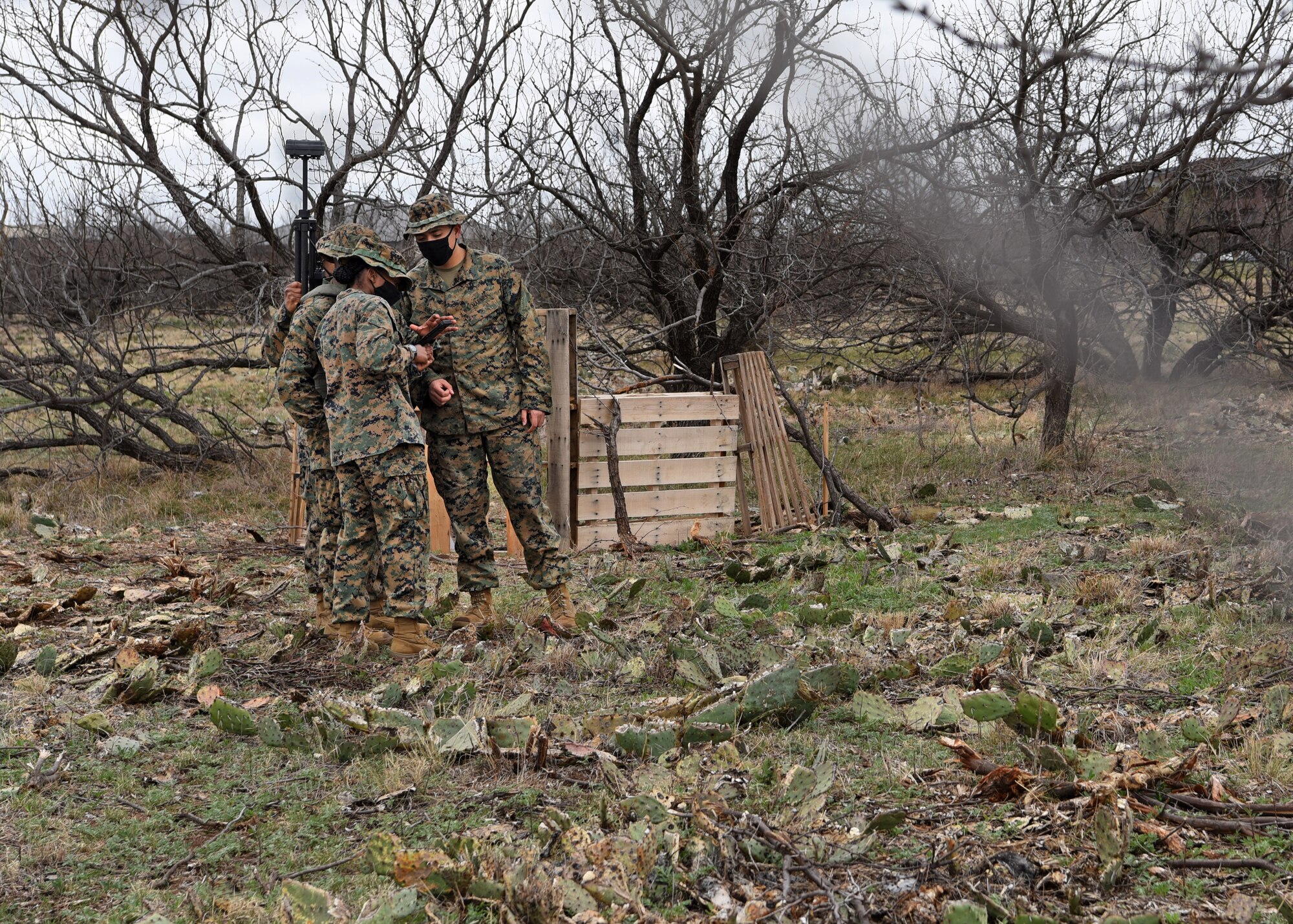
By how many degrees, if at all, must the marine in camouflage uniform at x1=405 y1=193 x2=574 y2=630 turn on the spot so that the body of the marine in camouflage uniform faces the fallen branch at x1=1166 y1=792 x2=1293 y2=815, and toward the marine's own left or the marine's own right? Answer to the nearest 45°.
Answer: approximately 90° to the marine's own left

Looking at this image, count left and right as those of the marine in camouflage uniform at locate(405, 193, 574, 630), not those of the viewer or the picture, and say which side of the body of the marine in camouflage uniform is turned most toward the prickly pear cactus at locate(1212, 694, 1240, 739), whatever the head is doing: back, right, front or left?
left

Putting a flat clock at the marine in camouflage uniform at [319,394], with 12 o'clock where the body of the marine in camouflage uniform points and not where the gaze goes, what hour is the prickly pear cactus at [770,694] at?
The prickly pear cactus is roughly at 2 o'clock from the marine in camouflage uniform.

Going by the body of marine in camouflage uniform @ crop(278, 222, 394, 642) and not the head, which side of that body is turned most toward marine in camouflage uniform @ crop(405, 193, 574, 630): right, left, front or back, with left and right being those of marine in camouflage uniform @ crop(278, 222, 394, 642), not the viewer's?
front

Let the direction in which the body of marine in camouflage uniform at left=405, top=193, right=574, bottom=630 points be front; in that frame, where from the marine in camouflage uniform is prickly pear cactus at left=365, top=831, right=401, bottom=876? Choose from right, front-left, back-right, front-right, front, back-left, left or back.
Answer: front-left

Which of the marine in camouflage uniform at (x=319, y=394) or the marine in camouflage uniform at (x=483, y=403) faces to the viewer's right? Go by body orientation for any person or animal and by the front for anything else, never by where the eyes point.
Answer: the marine in camouflage uniform at (x=319, y=394)

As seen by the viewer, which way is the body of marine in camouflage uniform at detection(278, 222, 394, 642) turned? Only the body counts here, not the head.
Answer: to the viewer's right

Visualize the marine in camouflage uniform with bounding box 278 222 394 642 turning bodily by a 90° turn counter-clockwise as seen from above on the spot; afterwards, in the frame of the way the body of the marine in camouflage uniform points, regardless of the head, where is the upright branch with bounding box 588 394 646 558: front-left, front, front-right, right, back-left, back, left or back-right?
front-right

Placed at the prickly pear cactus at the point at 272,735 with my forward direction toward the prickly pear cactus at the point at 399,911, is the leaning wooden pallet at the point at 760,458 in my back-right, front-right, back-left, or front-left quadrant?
back-left

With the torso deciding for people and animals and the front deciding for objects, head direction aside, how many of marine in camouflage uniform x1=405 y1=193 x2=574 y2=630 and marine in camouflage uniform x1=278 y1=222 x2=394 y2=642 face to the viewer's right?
1

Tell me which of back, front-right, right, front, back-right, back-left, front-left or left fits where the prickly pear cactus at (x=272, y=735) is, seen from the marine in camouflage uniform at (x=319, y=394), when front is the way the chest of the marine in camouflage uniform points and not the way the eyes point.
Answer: right

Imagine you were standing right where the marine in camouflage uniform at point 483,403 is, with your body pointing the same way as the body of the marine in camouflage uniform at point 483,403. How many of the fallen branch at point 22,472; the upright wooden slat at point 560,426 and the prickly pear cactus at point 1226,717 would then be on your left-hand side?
1

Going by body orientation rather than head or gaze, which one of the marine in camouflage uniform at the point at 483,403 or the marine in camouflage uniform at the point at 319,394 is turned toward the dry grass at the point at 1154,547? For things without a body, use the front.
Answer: the marine in camouflage uniform at the point at 319,394

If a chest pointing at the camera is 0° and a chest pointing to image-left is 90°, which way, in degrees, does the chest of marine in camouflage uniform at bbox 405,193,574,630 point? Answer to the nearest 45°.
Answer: approximately 45°

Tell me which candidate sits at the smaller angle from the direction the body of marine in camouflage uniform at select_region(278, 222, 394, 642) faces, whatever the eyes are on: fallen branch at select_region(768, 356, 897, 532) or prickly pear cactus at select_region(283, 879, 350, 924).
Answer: the fallen branch

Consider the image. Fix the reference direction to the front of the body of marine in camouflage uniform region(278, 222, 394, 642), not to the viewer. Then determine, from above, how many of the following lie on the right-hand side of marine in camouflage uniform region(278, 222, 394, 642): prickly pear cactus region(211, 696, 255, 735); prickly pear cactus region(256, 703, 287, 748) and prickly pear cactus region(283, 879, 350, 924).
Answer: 3

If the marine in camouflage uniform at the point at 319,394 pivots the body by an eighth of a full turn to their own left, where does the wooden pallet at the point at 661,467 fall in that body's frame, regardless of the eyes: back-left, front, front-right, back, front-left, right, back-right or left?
front
